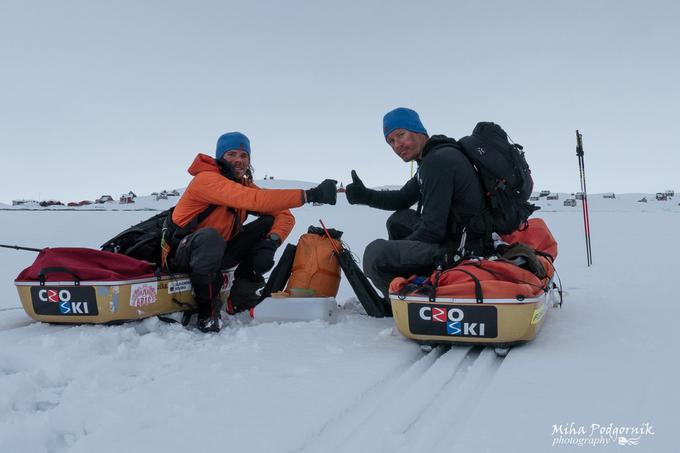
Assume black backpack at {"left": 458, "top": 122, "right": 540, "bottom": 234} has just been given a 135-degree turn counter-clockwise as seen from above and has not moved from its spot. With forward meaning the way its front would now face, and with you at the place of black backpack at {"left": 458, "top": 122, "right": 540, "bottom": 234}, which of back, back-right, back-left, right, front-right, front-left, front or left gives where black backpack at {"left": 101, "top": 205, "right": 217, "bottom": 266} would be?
front-left

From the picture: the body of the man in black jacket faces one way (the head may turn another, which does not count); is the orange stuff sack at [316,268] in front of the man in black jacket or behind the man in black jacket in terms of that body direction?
in front

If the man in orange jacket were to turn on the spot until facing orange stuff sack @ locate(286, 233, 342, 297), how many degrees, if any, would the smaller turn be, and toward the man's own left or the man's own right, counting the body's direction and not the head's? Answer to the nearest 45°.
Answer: approximately 45° to the man's own left

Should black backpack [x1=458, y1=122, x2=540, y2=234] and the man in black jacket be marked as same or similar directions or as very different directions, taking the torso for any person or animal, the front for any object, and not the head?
very different directions

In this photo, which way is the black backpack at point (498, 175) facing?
to the viewer's right

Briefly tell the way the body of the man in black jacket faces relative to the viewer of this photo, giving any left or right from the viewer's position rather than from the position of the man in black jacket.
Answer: facing to the left of the viewer

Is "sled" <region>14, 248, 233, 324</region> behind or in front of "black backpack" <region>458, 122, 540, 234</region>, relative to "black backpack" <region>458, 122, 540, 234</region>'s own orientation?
behind

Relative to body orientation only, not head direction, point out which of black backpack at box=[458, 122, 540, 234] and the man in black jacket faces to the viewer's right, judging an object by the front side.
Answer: the black backpack

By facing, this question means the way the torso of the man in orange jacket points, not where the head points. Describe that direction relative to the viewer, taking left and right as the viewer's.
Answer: facing the viewer and to the right of the viewer

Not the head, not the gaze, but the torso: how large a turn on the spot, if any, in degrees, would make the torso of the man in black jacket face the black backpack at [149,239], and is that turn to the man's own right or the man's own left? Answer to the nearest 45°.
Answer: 0° — they already face it
